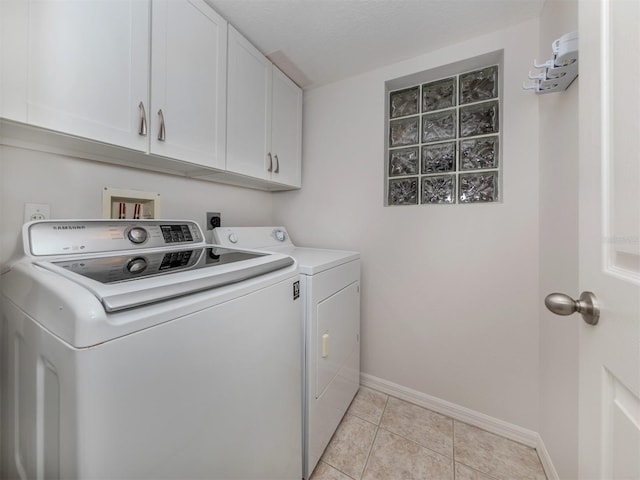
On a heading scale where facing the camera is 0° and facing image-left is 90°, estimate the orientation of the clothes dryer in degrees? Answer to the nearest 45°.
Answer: approximately 315°

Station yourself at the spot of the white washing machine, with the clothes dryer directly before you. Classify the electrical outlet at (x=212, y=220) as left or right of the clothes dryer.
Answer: left

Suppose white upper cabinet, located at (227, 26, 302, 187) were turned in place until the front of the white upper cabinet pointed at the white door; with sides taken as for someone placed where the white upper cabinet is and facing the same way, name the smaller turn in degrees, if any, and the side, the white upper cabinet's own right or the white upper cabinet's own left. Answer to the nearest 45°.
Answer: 0° — it already faces it

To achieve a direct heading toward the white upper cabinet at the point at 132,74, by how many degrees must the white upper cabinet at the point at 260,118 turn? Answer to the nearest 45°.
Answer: approximately 90° to its right

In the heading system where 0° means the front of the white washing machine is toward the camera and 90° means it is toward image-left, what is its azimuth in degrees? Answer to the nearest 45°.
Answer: approximately 315°

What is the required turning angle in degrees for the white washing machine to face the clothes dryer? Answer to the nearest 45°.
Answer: approximately 90° to its left

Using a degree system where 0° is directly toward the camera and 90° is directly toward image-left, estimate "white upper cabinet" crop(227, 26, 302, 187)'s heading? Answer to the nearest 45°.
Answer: approximately 315°

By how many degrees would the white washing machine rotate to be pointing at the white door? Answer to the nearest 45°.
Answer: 0° — it already faces it
